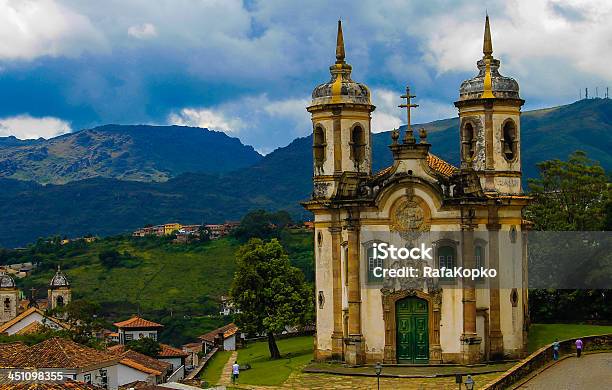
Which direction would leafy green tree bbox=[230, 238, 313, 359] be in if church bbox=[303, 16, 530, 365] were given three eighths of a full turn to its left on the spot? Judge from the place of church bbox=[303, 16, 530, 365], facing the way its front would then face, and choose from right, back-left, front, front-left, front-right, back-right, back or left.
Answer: left

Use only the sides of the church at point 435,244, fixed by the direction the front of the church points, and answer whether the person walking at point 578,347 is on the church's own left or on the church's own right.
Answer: on the church's own left

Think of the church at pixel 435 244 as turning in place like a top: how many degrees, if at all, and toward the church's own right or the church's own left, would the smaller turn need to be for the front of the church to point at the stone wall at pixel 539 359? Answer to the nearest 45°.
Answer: approximately 45° to the church's own left

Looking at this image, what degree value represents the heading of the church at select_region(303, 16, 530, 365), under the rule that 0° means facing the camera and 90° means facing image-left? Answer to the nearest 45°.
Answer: approximately 0°
